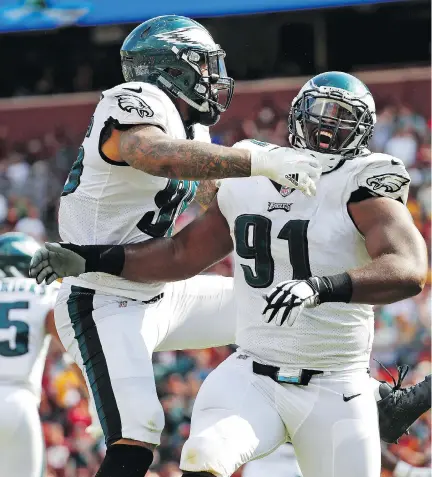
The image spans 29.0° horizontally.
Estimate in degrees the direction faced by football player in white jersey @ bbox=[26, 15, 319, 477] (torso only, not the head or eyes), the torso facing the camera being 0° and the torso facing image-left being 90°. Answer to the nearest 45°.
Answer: approximately 270°

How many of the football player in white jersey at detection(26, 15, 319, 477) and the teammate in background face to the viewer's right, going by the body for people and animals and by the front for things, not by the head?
1

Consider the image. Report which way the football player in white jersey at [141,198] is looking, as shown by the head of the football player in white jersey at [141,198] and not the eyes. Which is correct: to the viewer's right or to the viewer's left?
to the viewer's right

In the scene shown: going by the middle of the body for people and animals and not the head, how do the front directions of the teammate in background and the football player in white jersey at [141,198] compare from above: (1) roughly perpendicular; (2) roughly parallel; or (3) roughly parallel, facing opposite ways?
roughly perpendicular
